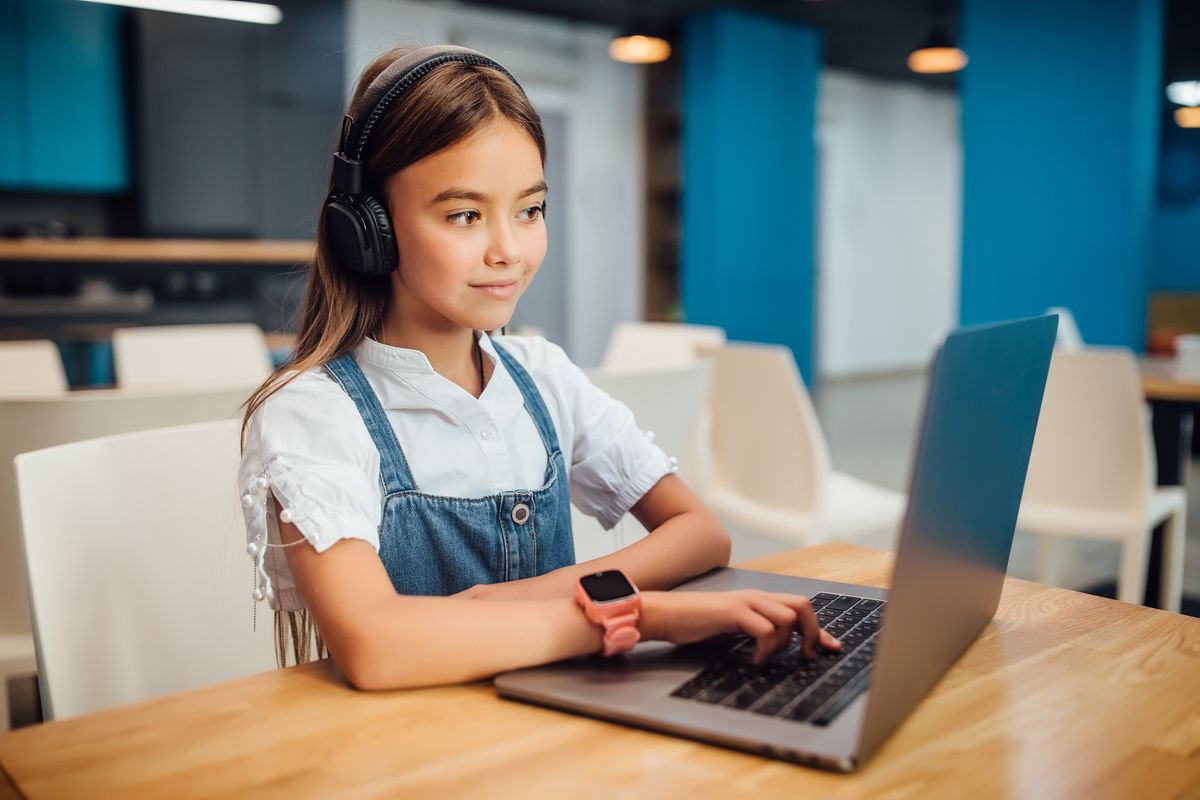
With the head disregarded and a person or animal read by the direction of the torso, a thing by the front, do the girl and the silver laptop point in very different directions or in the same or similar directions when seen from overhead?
very different directions

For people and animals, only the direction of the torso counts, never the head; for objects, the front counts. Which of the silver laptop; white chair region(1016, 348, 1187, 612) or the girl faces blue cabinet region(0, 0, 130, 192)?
the silver laptop

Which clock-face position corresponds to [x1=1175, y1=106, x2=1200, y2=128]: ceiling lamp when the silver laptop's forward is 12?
The ceiling lamp is roughly at 2 o'clock from the silver laptop.

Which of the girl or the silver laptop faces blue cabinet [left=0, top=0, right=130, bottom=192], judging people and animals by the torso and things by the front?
the silver laptop

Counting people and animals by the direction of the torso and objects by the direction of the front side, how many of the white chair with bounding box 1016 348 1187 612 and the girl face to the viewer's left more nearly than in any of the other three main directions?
0

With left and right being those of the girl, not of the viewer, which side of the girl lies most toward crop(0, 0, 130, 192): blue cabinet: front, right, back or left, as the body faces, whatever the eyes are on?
back

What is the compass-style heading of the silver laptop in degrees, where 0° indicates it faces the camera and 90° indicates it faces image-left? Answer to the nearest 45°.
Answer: approximately 135°

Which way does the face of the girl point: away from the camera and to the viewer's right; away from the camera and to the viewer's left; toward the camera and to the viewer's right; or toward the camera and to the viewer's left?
toward the camera and to the viewer's right

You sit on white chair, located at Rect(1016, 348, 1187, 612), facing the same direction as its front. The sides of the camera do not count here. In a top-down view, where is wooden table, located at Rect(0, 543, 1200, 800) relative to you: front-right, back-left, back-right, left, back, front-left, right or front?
back-right

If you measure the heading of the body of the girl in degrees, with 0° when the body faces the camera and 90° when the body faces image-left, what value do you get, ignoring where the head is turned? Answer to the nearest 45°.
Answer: approximately 315°
